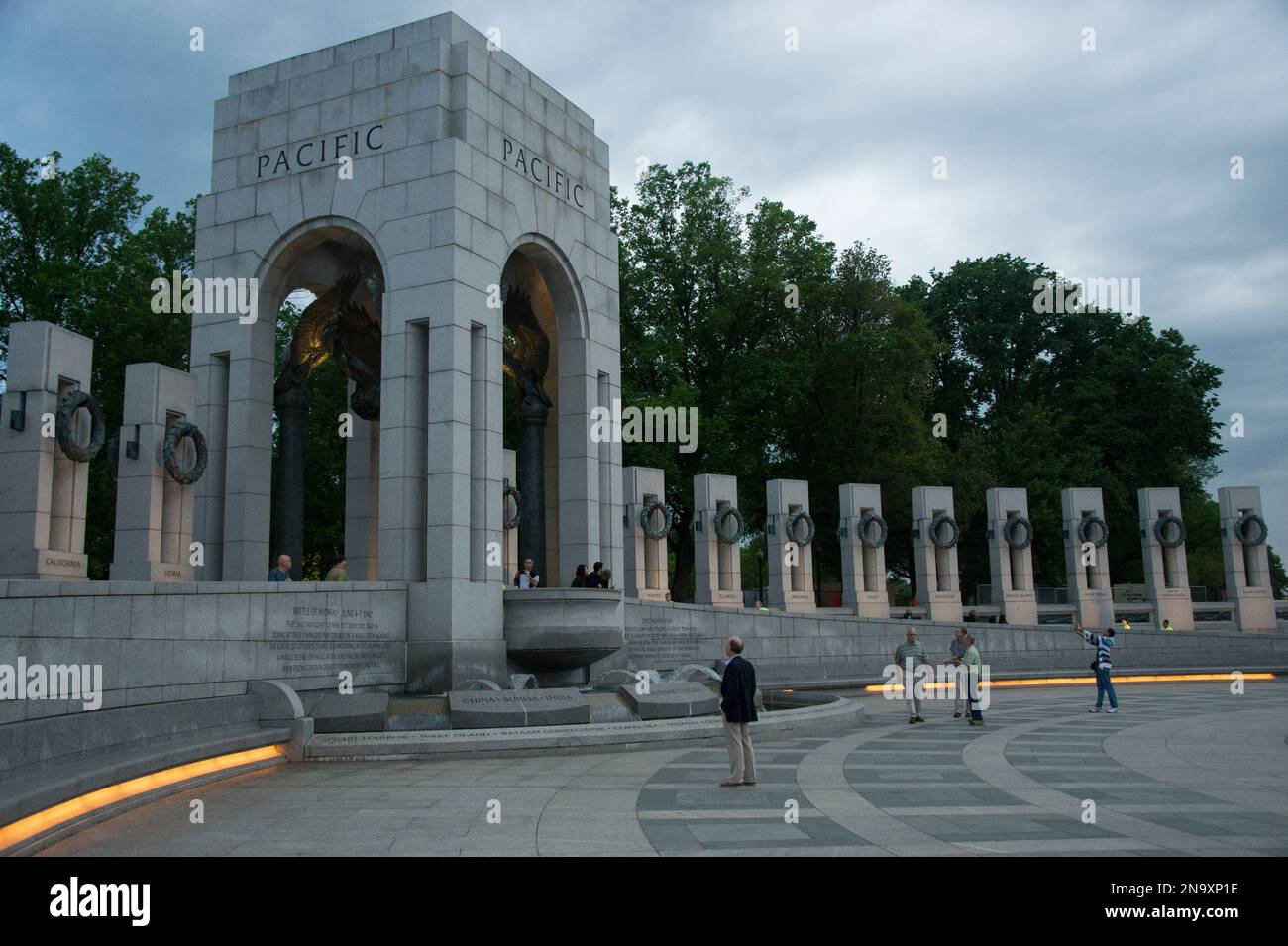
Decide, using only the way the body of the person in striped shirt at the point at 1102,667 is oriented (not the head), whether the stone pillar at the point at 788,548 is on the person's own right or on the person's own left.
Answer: on the person's own right

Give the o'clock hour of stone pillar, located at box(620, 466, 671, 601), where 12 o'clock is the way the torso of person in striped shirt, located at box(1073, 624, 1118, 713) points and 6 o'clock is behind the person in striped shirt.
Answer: The stone pillar is roughly at 1 o'clock from the person in striped shirt.

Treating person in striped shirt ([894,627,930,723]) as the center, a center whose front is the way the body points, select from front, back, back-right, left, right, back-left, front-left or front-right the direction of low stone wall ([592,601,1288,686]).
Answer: back

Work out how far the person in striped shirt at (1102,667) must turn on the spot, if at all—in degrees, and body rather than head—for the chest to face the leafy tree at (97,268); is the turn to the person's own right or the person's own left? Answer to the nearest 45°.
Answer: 0° — they already face it

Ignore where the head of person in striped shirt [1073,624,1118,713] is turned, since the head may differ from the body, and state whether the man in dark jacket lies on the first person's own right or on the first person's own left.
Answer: on the first person's own left

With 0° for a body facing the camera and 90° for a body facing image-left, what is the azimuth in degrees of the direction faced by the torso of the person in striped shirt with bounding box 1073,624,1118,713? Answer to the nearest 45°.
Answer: approximately 90°

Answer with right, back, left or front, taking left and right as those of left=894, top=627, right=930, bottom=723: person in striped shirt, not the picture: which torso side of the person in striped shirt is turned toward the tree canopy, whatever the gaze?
back

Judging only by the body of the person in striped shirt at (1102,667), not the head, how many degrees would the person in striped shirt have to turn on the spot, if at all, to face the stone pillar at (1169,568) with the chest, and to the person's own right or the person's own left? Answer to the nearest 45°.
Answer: approximately 90° to the person's own right

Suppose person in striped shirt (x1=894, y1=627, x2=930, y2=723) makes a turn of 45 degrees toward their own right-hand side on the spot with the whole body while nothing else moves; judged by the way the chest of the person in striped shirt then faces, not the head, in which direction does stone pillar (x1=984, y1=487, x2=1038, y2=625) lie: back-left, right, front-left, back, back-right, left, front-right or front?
back-right

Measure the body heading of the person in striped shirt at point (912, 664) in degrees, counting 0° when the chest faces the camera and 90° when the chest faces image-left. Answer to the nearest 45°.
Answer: approximately 0°

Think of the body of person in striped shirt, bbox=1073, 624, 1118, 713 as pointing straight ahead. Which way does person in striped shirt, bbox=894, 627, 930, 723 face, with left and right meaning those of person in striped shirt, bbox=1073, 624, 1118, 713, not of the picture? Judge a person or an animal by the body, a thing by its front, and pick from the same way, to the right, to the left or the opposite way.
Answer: to the left

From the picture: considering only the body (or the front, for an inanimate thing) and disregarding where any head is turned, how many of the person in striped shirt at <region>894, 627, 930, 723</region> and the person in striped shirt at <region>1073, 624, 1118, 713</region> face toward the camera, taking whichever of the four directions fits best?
1
